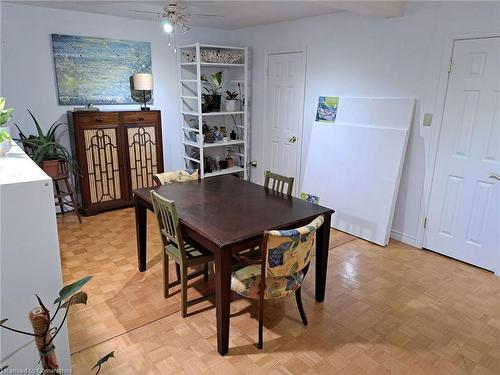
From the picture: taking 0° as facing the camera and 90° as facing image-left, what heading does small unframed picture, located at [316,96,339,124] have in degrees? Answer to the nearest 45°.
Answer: approximately 45°

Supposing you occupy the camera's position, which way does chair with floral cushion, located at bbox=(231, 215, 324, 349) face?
facing away from the viewer and to the left of the viewer

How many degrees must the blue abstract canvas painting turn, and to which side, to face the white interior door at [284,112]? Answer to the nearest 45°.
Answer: approximately 45° to its left

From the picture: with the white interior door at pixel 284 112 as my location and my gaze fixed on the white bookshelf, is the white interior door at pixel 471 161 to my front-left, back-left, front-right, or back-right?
back-left

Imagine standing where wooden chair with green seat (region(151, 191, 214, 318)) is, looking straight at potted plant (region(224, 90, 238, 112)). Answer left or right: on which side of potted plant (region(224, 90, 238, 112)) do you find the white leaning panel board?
right

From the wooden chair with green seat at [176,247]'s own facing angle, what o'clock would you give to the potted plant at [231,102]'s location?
The potted plant is roughly at 11 o'clock from the wooden chair with green seat.

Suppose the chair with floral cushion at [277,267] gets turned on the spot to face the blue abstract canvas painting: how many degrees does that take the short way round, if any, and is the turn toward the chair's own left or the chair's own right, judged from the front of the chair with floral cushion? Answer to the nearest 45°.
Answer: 0° — it already faces it

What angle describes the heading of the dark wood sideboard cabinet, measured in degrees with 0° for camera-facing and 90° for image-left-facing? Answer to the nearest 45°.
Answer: approximately 315°

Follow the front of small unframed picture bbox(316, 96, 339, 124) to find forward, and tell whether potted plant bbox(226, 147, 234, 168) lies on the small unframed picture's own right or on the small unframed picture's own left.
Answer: on the small unframed picture's own right

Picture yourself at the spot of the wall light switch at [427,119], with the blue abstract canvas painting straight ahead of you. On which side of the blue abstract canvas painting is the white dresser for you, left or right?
left

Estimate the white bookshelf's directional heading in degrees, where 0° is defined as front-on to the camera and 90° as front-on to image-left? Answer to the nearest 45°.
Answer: approximately 315°

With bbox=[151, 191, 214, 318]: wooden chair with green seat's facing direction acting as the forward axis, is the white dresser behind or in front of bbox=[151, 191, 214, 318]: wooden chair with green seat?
behind

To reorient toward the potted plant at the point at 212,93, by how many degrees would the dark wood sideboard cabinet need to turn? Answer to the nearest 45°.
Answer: approximately 45° to its left
